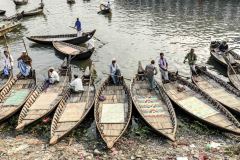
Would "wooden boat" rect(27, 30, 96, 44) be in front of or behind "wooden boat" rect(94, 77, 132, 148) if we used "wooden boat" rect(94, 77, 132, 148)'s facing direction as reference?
behind

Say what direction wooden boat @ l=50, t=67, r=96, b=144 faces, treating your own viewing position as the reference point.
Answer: facing the viewer and to the left of the viewer

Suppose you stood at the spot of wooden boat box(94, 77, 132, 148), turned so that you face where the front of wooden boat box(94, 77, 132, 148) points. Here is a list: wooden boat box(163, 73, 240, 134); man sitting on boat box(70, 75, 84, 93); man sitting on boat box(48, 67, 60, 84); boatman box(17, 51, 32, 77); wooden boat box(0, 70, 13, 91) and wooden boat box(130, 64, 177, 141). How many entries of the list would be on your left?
2

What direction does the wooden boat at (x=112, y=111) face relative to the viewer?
toward the camera

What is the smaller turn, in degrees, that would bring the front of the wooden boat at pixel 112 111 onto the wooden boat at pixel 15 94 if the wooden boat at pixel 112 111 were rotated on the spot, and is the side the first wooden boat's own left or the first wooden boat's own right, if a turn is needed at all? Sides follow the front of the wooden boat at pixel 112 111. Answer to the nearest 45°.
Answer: approximately 135° to the first wooden boat's own right

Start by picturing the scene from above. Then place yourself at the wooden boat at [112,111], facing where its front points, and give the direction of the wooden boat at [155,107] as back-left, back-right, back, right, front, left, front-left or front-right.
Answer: left

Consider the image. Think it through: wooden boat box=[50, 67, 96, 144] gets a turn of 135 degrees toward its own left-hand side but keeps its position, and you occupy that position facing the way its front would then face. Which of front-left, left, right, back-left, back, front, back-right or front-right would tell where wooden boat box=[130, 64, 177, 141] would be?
front

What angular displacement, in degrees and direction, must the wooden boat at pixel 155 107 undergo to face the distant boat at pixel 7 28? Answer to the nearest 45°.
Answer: approximately 180°

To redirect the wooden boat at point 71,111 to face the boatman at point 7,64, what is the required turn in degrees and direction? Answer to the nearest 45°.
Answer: approximately 90° to its right

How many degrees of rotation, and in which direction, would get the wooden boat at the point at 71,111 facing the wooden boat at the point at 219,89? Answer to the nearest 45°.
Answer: approximately 135° to its left

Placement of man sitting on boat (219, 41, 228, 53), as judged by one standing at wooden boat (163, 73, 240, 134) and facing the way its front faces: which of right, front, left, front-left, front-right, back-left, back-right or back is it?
back-left

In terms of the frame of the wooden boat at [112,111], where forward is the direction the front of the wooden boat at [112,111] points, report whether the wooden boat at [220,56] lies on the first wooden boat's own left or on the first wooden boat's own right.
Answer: on the first wooden boat's own left

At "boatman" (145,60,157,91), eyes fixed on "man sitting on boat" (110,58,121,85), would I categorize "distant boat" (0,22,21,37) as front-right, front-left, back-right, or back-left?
front-right

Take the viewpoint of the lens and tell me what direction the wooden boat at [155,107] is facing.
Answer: facing the viewer and to the right of the viewer
